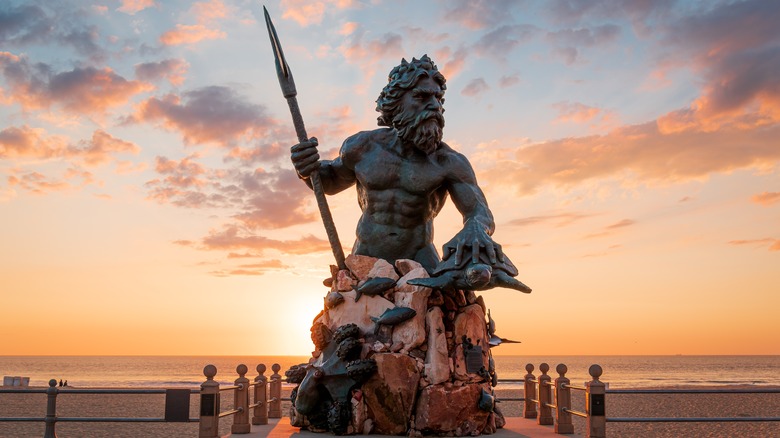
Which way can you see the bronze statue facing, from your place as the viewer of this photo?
facing the viewer and to the right of the viewer
